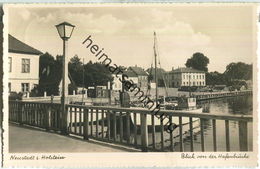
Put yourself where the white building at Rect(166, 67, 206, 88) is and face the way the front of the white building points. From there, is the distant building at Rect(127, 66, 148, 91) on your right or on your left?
on your right

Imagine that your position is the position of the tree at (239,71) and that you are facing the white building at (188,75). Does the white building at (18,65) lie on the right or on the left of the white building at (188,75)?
left

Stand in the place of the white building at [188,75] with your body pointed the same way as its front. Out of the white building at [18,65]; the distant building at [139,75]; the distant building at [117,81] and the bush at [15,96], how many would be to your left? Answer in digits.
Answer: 0

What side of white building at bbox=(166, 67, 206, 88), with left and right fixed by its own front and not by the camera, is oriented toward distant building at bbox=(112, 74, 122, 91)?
right

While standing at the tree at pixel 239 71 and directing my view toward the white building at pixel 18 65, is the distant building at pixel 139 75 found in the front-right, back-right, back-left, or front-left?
front-right

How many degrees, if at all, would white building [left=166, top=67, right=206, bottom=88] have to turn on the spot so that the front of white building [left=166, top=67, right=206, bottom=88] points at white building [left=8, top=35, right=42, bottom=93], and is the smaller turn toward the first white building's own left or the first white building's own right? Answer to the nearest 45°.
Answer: approximately 90° to the first white building's own right

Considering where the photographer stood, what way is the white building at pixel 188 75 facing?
facing the viewer and to the right of the viewer

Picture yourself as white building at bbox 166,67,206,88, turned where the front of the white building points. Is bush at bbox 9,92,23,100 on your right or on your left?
on your right

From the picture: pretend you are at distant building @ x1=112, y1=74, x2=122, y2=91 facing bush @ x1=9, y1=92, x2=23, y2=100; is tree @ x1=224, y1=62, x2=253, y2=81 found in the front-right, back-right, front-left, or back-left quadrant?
back-left
